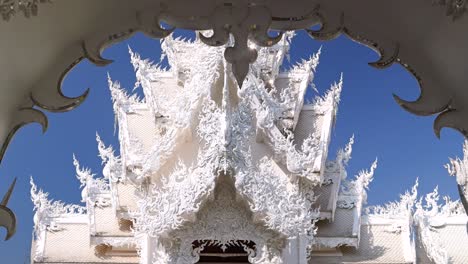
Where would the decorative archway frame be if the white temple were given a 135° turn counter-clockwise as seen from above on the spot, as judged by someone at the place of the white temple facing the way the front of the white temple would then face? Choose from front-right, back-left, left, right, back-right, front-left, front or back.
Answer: back-right

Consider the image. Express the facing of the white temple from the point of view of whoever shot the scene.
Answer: facing the viewer
